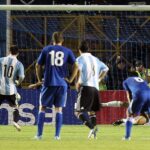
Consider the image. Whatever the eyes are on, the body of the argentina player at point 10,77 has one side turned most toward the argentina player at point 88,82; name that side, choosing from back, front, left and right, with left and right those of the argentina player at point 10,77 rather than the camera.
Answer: right

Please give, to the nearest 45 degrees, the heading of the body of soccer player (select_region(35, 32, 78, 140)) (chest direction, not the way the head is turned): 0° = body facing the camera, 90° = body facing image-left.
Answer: approximately 180°

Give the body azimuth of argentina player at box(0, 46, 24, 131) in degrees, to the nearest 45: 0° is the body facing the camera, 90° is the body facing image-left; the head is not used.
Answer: approximately 225°
